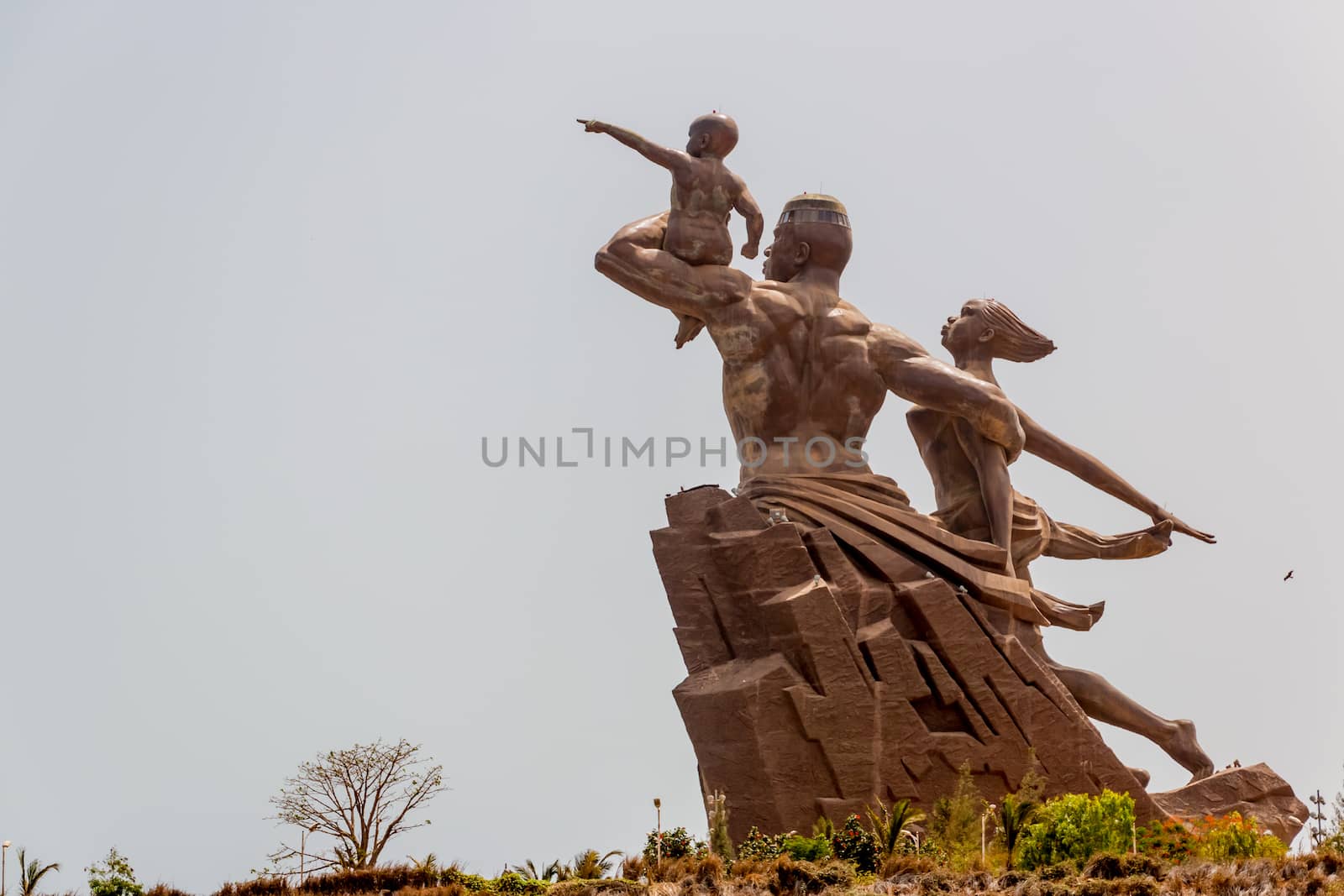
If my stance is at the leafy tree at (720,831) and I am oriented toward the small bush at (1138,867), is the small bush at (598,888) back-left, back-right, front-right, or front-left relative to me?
back-right

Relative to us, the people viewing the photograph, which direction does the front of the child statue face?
facing away from the viewer and to the left of the viewer

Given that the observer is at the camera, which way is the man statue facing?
facing away from the viewer and to the left of the viewer
